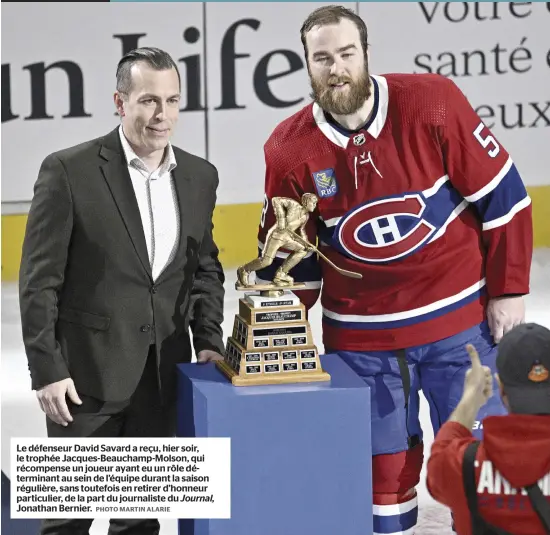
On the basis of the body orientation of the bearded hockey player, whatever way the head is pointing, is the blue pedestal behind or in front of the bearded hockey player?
in front

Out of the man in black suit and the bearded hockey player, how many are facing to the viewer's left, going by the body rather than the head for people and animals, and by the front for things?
0

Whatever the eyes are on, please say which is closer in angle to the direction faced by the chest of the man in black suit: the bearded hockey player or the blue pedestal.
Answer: the blue pedestal

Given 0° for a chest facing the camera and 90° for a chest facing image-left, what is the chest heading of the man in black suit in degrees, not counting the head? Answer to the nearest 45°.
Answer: approximately 315°

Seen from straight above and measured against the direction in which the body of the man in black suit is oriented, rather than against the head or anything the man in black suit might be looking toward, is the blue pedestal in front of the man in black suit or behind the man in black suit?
in front

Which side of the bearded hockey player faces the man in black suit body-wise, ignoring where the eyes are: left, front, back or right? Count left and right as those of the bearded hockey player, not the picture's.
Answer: right

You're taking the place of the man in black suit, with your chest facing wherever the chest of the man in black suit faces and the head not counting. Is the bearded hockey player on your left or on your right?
on your left

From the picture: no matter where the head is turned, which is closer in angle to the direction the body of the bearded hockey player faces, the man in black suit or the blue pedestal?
the blue pedestal

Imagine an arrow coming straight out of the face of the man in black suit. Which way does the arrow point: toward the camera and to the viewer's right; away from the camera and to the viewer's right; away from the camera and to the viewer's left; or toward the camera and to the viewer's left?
toward the camera and to the viewer's right

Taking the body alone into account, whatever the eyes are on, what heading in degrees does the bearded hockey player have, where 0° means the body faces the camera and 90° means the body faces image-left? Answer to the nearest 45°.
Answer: approximately 0°
